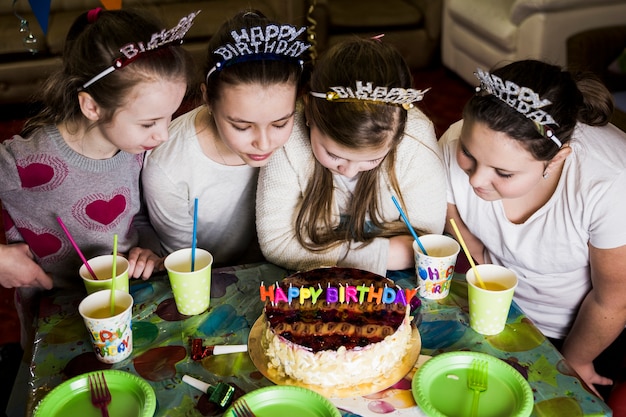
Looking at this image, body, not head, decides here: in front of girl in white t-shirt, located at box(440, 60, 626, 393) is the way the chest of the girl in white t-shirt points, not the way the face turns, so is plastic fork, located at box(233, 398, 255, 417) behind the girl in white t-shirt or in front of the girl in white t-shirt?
in front

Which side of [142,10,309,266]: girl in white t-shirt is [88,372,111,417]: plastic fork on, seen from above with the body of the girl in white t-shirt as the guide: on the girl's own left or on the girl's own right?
on the girl's own right

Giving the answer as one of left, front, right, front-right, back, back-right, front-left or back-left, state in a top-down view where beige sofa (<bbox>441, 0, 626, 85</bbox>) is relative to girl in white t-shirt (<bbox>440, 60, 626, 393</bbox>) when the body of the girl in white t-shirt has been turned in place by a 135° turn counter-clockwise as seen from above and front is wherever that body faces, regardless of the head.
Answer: left

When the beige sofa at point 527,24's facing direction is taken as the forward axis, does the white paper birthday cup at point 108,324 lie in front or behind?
in front

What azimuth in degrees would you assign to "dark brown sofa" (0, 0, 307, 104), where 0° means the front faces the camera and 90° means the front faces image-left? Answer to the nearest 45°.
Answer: approximately 0°

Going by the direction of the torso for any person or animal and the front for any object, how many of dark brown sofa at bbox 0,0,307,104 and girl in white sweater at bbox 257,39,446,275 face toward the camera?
2
